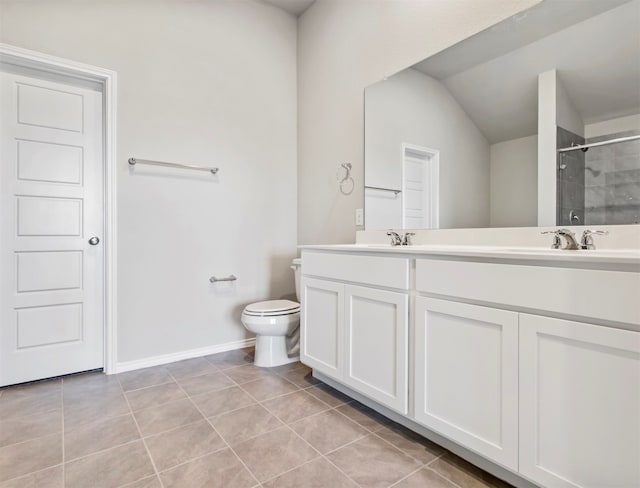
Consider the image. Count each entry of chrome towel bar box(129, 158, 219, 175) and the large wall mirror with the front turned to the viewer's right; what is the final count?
0

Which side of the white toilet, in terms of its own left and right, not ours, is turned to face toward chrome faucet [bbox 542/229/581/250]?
left

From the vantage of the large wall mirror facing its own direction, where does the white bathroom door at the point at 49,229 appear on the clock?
The white bathroom door is roughly at 1 o'clock from the large wall mirror.

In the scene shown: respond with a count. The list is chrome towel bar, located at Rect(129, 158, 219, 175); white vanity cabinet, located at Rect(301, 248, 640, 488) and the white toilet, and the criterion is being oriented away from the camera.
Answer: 0

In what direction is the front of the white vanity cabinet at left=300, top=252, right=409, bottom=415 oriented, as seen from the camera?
facing the viewer and to the left of the viewer

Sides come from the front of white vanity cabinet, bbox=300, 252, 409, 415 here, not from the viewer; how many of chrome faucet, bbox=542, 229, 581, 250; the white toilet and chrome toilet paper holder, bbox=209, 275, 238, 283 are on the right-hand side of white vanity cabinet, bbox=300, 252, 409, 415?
2

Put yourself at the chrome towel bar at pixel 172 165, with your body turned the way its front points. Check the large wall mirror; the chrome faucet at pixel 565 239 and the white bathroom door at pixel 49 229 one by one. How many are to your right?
1

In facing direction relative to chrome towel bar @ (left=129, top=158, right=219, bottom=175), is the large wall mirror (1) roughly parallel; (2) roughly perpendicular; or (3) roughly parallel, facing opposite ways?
roughly perpendicular

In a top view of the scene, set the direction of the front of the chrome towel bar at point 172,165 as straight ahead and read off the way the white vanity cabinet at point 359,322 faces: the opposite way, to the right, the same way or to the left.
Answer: to the right

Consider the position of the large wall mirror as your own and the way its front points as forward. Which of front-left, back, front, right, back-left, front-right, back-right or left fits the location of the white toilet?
front-right

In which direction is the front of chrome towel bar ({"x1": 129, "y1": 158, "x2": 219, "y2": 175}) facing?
toward the camera

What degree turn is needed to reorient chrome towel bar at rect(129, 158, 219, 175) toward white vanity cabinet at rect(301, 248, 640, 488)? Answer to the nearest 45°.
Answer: approximately 45° to its left

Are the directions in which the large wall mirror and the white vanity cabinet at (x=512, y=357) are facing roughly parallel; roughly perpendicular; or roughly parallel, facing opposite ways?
roughly parallel

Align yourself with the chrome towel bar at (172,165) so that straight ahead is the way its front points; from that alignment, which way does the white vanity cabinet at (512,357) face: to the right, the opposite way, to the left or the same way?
to the right

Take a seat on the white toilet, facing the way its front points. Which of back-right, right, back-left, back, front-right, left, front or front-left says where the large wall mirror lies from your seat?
left
